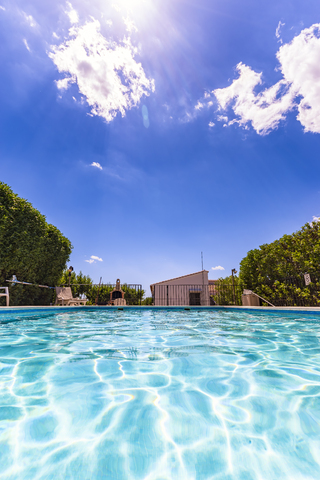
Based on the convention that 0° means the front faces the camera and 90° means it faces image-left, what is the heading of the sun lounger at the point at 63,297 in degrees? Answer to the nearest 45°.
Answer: approximately 315°

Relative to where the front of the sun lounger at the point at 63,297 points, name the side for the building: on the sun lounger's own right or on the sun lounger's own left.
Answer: on the sun lounger's own left
